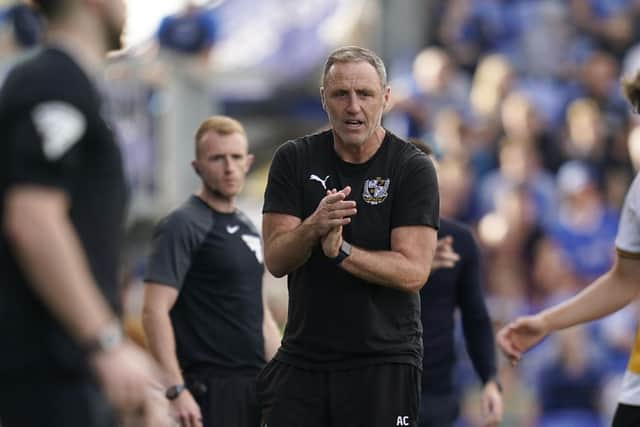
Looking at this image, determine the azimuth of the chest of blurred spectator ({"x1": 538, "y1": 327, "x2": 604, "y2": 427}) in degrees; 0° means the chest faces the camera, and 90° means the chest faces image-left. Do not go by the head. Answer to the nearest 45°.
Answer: approximately 0°

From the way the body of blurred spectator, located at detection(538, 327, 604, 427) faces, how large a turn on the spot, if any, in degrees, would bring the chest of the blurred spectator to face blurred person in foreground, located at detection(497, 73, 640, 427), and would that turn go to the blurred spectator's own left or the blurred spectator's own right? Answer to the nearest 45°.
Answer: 0° — they already face them

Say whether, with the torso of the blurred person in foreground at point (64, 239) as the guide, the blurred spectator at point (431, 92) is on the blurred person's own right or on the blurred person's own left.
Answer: on the blurred person's own left

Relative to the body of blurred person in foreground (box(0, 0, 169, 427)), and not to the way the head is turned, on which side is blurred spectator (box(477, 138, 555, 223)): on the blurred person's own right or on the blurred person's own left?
on the blurred person's own left

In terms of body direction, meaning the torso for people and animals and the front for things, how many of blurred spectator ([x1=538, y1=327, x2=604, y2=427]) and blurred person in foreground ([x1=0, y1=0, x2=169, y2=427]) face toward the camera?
1

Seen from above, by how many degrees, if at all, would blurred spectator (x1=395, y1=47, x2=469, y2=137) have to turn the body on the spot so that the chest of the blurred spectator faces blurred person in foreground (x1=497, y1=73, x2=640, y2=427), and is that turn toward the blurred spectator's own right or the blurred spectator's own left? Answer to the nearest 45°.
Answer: approximately 45° to the blurred spectator's own left

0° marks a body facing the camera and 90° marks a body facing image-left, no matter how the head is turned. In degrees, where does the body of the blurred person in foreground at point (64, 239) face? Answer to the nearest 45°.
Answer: approximately 270°
